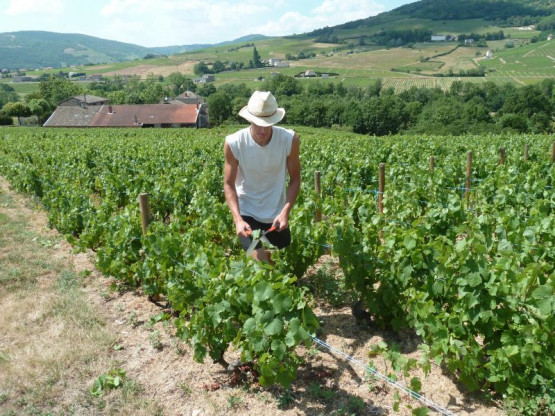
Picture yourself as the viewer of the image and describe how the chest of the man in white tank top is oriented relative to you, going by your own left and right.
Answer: facing the viewer

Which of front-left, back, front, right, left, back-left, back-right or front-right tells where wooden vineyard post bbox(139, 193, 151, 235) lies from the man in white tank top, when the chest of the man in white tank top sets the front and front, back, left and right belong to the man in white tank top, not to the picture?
back-right
